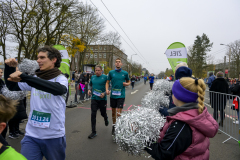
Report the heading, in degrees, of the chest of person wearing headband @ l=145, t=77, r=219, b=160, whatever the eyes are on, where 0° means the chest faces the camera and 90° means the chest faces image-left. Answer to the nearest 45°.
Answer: approximately 135°

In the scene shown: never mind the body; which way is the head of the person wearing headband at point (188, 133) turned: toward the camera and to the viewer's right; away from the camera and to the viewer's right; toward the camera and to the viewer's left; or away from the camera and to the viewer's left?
away from the camera and to the viewer's left

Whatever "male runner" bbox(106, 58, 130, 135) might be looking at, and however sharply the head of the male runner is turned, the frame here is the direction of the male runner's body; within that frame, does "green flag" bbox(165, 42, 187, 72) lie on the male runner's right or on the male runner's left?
on the male runner's left

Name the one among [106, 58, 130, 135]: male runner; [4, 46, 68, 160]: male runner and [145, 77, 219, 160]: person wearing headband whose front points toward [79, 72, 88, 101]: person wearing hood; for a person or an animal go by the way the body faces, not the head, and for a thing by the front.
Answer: [145, 77, 219, 160]: person wearing headband

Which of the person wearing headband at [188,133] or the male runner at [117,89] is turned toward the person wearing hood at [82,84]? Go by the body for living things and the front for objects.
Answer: the person wearing headband at [188,133]
